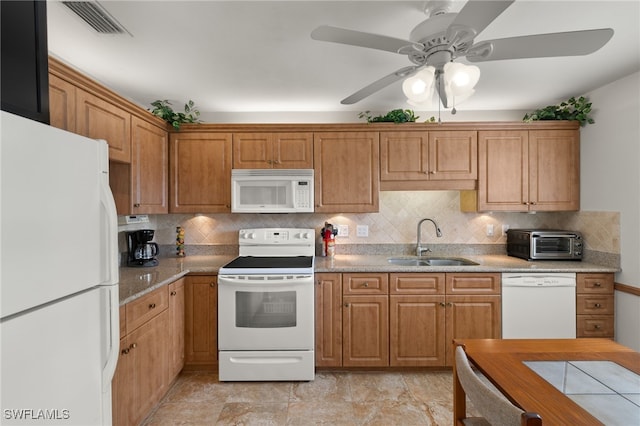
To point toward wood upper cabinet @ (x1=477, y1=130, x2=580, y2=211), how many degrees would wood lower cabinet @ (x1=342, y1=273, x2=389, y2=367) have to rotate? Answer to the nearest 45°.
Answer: approximately 90° to its left

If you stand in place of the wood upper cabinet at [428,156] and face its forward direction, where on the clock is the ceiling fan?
The ceiling fan is roughly at 12 o'clock from the wood upper cabinet.

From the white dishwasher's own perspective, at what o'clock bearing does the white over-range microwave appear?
The white over-range microwave is roughly at 2 o'clock from the white dishwasher.

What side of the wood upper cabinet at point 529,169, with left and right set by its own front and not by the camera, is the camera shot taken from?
front

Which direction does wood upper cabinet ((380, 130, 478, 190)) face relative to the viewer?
toward the camera

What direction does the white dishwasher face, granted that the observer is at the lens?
facing the viewer

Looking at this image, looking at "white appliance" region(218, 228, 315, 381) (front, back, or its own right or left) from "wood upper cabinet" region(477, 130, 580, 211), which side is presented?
left

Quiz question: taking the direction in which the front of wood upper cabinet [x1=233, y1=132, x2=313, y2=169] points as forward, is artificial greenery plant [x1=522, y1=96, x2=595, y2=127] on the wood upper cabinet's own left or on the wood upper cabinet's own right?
on the wood upper cabinet's own left

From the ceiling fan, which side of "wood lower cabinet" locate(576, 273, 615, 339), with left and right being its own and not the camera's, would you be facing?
front

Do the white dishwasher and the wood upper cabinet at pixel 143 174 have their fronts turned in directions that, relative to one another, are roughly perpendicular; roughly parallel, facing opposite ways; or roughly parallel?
roughly perpendicular

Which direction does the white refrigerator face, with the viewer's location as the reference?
facing the viewer and to the right of the viewer

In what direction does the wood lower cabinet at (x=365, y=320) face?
toward the camera
